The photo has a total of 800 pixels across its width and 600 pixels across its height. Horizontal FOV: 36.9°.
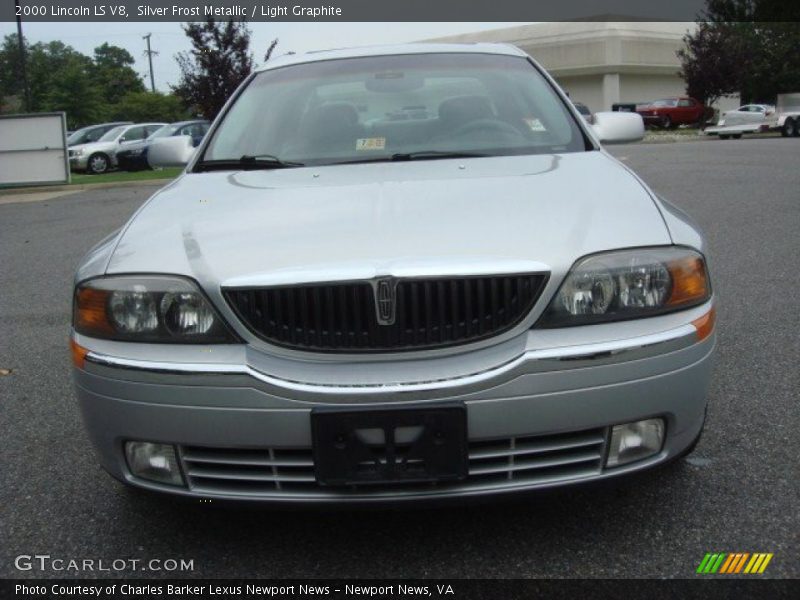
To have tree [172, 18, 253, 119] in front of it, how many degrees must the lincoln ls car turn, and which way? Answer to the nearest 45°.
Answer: approximately 180°

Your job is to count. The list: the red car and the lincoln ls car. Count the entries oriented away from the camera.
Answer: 0

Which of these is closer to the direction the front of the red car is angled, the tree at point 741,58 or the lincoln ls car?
the lincoln ls car

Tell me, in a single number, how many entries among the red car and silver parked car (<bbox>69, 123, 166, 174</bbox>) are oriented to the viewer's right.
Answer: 0

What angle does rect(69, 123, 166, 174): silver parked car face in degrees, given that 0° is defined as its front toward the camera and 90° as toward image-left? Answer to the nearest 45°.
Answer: approximately 45°

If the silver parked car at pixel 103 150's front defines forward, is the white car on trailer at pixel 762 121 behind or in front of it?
behind

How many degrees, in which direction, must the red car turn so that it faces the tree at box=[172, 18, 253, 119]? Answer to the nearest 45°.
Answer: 0° — it already faces it

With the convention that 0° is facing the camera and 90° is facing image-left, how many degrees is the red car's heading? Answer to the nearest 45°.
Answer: approximately 45°

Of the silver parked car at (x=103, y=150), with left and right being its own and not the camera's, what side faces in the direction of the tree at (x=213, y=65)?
back

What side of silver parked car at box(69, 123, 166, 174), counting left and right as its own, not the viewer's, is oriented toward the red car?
back

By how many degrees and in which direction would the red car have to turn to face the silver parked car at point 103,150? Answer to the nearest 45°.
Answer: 0° — it already faces it

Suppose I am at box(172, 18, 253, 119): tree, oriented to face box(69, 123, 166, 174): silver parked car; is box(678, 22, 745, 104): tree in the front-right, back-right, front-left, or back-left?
back-left
